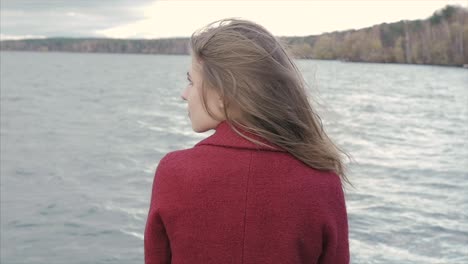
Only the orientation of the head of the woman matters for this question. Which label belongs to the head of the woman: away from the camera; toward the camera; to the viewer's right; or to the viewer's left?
to the viewer's left

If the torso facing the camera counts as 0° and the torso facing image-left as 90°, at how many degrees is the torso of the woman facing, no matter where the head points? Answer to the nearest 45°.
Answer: approximately 180°
